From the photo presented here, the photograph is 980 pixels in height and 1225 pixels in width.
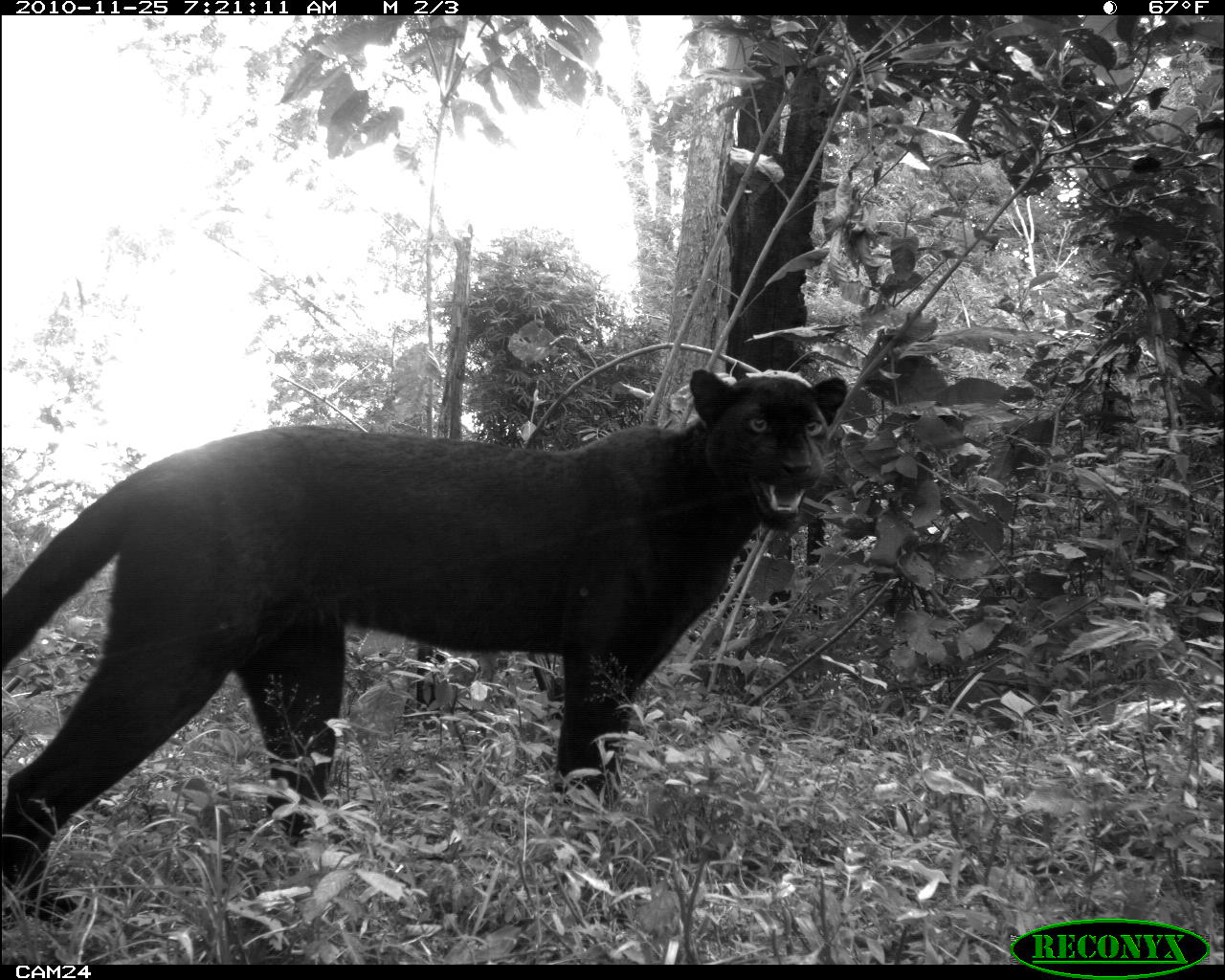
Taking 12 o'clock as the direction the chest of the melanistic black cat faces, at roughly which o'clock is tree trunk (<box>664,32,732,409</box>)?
The tree trunk is roughly at 10 o'clock from the melanistic black cat.

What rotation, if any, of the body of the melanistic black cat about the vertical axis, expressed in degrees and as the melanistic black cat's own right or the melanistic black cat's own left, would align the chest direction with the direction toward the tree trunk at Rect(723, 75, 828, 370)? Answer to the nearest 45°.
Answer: approximately 45° to the melanistic black cat's own left

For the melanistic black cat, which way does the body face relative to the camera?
to the viewer's right
